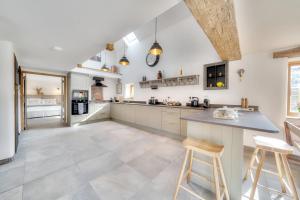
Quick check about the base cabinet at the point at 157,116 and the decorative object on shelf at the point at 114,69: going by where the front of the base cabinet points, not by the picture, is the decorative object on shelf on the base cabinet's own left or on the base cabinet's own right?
on the base cabinet's own right

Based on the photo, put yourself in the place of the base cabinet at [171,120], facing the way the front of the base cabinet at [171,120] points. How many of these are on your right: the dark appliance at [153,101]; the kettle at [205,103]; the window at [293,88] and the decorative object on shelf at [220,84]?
1

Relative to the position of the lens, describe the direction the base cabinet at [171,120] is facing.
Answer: facing the viewer and to the left of the viewer

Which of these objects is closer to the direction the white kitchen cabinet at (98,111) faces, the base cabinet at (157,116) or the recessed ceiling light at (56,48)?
the base cabinet

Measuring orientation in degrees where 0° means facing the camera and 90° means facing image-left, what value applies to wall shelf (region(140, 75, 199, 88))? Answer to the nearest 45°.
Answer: approximately 45°

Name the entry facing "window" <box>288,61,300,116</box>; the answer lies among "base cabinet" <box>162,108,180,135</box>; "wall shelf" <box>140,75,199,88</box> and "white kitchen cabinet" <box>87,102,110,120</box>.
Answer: the white kitchen cabinet

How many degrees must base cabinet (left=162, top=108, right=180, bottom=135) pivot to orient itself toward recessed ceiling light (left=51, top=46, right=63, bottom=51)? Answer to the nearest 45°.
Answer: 0° — it already faces it

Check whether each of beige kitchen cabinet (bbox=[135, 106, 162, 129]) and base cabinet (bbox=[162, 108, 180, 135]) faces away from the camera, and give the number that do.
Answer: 0

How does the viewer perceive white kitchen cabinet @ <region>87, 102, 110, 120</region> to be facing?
facing the viewer and to the right of the viewer
